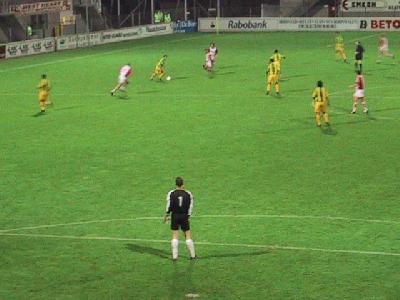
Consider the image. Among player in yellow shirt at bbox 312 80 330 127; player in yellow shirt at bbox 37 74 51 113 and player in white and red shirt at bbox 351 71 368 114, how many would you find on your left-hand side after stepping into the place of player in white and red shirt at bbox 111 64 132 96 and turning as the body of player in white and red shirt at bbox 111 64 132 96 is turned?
0

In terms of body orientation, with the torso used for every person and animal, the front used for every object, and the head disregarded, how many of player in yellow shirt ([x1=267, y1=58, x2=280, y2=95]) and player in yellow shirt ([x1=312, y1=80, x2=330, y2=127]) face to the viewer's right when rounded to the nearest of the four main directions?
0

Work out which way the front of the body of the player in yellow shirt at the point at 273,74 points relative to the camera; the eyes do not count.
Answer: away from the camera

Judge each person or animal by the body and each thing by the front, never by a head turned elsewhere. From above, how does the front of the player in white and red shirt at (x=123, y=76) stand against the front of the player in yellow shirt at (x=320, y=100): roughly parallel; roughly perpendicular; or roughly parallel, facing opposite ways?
roughly perpendicular

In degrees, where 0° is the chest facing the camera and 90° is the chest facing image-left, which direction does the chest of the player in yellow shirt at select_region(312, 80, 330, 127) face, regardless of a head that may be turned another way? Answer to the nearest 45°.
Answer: approximately 180°

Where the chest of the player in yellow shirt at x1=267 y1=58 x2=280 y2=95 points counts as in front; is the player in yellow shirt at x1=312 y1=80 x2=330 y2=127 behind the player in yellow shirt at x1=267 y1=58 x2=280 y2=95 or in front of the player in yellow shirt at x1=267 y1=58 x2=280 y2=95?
behind

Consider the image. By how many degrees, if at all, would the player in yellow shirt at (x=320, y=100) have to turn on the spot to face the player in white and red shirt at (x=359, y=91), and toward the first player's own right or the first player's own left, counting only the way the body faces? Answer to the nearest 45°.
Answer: approximately 45° to the first player's own right

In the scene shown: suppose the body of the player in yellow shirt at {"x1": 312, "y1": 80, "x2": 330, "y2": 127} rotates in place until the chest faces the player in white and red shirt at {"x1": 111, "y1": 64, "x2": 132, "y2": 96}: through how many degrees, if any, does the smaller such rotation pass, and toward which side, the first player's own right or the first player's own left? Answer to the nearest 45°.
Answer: approximately 45° to the first player's own left

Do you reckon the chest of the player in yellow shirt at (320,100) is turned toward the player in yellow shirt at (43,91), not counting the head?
no

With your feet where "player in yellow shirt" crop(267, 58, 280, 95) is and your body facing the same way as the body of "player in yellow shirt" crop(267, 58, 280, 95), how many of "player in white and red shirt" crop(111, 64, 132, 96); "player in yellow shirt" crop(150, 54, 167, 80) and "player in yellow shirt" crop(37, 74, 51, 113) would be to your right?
0
